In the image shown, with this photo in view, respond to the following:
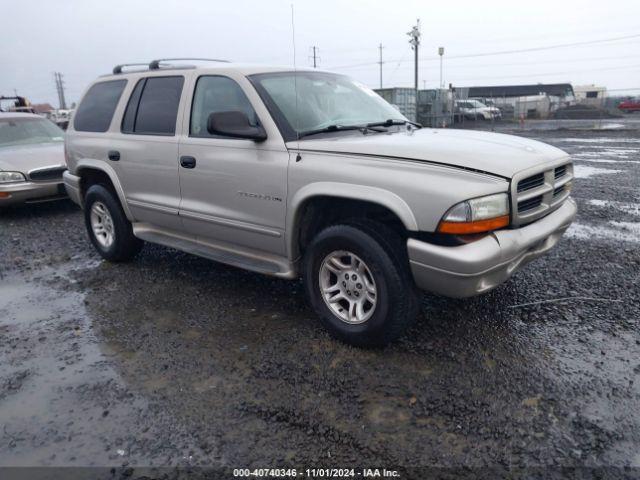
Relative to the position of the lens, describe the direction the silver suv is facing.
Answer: facing the viewer and to the right of the viewer

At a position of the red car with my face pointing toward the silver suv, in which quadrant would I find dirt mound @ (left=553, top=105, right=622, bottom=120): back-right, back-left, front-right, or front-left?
front-right

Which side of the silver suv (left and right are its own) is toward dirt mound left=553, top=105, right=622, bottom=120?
left

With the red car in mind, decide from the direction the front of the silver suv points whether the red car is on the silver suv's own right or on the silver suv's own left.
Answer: on the silver suv's own left

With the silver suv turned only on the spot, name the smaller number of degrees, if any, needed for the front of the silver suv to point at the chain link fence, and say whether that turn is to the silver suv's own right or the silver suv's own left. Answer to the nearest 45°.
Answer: approximately 135° to the silver suv's own left

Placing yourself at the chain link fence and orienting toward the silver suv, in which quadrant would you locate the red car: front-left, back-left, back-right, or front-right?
back-left
